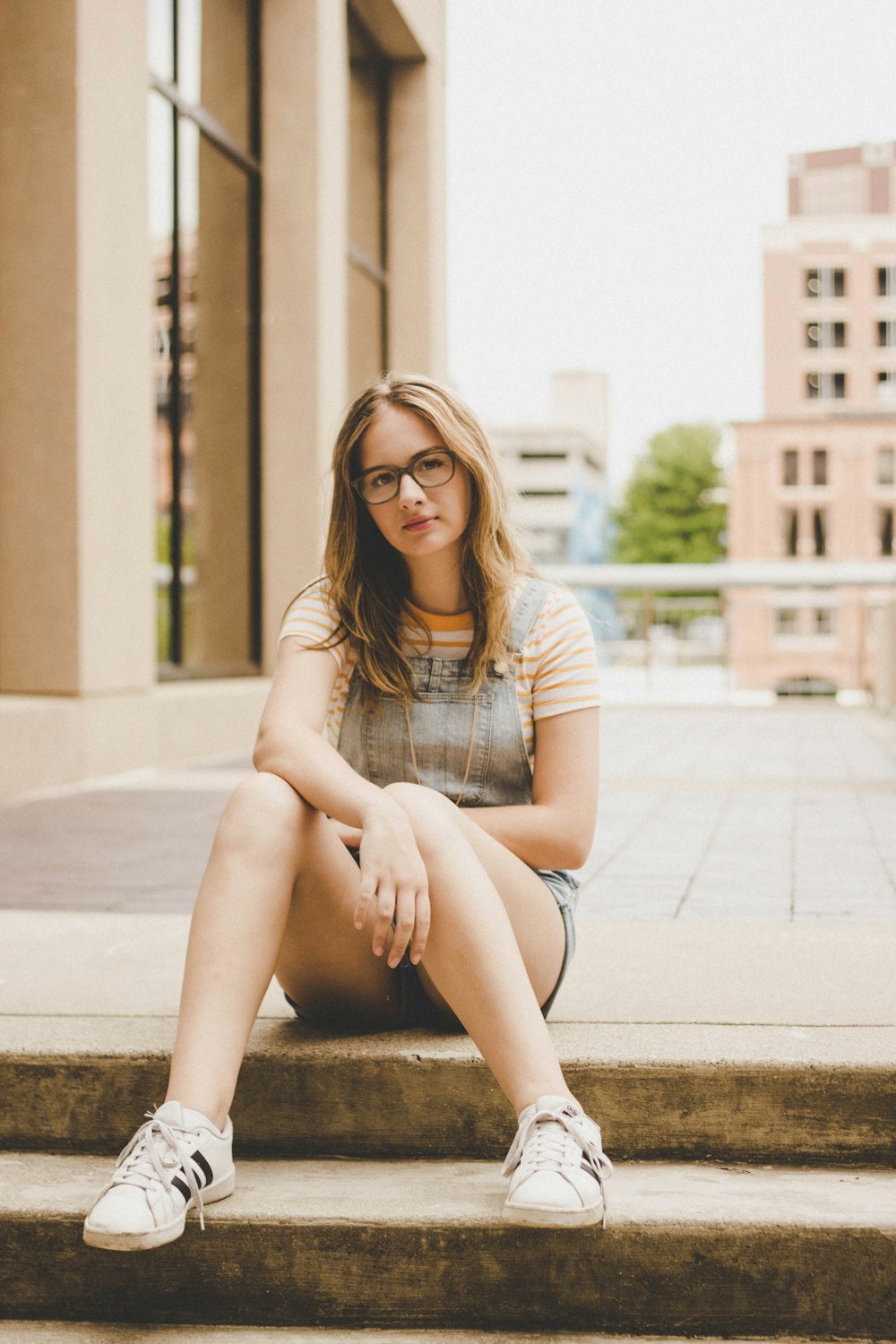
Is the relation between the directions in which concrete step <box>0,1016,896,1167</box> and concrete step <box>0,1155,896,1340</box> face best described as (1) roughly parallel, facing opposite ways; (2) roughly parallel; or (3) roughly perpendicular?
roughly parallel

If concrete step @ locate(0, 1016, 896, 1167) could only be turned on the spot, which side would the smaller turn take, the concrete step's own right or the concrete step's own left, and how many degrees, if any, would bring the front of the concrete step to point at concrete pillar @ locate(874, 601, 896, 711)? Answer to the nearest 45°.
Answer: approximately 180°

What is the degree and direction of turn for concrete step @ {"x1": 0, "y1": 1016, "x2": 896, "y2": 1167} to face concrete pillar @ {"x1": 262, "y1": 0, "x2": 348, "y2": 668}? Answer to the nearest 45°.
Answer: approximately 180°

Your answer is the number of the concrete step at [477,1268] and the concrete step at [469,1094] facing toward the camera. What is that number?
2

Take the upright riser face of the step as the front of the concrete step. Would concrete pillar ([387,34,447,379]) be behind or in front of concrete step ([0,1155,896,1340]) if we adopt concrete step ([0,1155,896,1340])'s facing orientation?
behind

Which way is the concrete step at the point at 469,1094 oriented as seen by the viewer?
toward the camera

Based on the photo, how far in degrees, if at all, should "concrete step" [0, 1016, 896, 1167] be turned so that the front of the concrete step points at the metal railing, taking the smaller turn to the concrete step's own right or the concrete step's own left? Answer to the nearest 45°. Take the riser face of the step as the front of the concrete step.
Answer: approximately 180°

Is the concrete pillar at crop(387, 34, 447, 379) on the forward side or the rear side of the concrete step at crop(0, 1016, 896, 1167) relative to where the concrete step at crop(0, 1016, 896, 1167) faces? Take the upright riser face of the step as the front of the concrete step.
on the rear side

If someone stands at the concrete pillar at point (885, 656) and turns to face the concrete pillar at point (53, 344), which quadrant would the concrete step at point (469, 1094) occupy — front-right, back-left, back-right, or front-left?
front-left

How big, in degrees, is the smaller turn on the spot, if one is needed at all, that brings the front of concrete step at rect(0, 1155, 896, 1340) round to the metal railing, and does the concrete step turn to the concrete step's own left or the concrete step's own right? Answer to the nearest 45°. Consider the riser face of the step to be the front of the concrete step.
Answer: approximately 180°

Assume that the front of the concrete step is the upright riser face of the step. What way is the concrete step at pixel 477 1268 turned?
toward the camera
